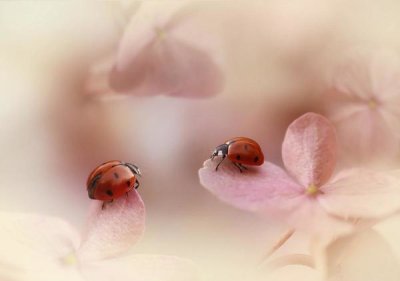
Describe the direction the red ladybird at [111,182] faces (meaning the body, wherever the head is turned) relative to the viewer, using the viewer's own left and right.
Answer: facing away from the viewer and to the right of the viewer

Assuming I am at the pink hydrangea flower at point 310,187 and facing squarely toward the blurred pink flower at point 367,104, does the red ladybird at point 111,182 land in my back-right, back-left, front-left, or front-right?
back-left
